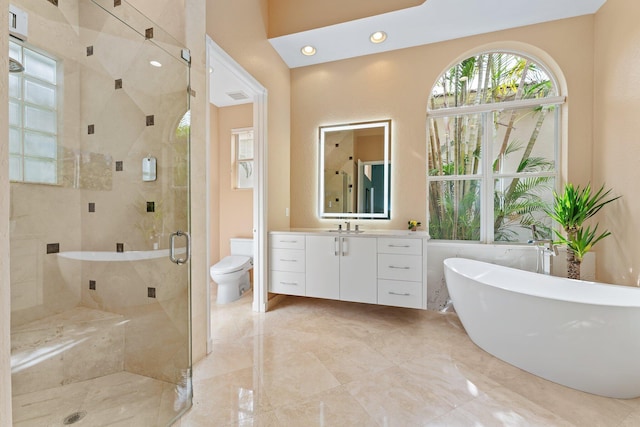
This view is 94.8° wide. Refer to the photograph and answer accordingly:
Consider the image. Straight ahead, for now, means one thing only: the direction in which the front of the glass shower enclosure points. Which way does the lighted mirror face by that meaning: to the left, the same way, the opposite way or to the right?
to the right

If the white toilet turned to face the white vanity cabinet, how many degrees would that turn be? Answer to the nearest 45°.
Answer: approximately 90° to its left

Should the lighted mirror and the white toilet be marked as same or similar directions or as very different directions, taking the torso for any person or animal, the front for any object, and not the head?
same or similar directions

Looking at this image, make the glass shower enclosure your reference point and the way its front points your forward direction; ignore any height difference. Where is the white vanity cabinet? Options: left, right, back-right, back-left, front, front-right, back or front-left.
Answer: front-left

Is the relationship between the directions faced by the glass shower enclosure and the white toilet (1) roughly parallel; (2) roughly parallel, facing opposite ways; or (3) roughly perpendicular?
roughly perpendicular

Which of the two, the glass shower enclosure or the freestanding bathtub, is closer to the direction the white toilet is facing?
the glass shower enclosure

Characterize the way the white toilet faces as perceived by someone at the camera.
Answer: facing the viewer and to the left of the viewer

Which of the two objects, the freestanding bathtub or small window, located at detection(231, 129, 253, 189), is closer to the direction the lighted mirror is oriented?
the freestanding bathtub

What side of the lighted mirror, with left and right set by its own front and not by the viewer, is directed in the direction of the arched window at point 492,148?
left

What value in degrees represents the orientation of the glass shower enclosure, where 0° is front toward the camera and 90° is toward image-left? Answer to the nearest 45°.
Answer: approximately 315°

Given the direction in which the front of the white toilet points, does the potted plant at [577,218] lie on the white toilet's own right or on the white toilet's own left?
on the white toilet's own left

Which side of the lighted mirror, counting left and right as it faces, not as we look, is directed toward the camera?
front

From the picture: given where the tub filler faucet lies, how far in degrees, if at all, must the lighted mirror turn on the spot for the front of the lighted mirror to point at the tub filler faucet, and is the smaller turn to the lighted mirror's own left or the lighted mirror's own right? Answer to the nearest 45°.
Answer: approximately 90° to the lighted mirror's own left

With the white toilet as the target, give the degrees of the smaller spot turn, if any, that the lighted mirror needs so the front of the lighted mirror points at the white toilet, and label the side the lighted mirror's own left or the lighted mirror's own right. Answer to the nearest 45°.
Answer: approximately 90° to the lighted mirror's own right
